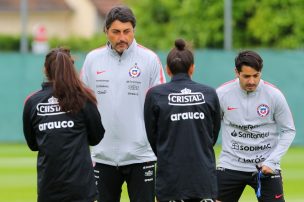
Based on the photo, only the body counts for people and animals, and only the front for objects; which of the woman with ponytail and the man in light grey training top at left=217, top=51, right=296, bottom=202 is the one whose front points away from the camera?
the woman with ponytail

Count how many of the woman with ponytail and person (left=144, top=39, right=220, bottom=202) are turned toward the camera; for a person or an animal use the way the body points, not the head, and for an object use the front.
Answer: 0

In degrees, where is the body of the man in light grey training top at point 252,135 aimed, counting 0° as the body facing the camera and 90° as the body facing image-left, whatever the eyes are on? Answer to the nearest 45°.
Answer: approximately 0°

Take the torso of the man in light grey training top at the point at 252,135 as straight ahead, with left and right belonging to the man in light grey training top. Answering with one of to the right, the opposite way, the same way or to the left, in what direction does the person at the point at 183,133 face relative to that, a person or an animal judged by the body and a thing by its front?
the opposite way

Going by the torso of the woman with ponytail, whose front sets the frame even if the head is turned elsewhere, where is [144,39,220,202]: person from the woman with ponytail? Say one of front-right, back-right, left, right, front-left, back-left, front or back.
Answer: right

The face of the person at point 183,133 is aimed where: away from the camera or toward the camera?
away from the camera

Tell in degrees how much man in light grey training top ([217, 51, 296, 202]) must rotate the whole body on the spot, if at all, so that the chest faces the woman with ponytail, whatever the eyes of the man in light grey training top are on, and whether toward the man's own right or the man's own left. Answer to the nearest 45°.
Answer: approximately 45° to the man's own right

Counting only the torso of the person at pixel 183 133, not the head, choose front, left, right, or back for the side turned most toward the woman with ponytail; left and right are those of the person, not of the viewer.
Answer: left

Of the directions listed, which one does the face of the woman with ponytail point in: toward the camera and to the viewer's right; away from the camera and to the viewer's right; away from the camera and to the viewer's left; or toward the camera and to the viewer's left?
away from the camera and to the viewer's right

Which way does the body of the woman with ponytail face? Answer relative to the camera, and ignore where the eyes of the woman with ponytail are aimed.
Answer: away from the camera

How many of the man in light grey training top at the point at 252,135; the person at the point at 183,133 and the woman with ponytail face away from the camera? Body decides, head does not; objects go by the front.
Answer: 2

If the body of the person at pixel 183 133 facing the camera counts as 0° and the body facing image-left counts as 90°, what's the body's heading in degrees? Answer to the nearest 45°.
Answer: approximately 180°
